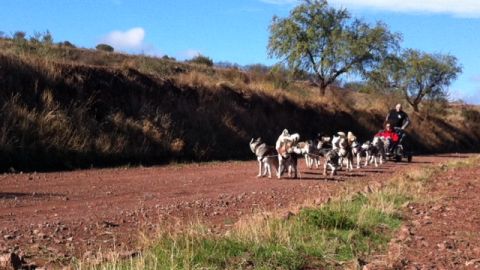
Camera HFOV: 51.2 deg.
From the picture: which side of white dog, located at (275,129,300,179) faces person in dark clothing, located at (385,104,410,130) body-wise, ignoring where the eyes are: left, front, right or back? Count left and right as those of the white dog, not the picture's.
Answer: back

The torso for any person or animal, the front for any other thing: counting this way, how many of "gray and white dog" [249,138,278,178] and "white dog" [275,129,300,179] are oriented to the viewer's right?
0

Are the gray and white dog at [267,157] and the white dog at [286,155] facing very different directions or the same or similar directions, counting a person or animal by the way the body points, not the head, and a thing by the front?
same or similar directions

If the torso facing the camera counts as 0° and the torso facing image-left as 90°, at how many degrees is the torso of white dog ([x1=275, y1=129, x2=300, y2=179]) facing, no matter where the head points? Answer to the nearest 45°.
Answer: approximately 45°

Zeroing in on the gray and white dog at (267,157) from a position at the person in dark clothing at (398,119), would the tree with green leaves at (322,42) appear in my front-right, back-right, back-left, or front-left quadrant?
back-right

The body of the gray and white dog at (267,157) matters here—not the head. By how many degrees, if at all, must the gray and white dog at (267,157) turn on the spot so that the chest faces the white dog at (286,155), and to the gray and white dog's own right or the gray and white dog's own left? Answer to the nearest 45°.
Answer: approximately 135° to the gray and white dog's own left

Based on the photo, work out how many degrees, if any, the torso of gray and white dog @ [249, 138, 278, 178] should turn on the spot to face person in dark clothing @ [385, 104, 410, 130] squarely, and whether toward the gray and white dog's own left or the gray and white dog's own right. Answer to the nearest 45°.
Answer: approximately 180°

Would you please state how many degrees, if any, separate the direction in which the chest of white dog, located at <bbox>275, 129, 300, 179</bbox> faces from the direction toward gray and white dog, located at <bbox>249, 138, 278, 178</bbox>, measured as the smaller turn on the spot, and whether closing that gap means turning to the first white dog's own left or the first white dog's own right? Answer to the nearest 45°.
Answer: approximately 45° to the first white dog's own right

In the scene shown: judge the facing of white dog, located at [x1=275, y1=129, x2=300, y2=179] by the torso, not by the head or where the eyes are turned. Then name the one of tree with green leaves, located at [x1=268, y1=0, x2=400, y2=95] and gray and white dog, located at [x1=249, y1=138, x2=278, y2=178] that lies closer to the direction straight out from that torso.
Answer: the gray and white dog

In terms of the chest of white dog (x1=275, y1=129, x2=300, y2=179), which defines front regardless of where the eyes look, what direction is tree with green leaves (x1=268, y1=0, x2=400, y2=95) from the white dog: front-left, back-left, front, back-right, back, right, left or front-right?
back-right

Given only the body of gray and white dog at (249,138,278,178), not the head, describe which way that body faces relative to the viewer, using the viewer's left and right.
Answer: facing the viewer and to the left of the viewer

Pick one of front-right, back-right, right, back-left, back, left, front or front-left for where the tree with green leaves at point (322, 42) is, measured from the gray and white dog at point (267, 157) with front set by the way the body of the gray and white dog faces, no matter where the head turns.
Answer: back-right
